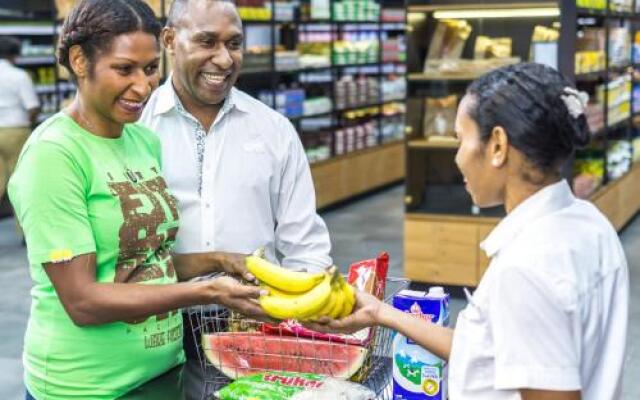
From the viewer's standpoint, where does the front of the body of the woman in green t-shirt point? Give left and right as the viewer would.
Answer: facing the viewer and to the right of the viewer

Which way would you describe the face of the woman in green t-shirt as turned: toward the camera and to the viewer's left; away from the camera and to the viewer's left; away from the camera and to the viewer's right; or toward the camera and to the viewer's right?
toward the camera and to the viewer's right

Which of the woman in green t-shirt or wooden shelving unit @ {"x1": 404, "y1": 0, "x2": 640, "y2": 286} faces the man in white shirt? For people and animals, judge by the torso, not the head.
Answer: the wooden shelving unit

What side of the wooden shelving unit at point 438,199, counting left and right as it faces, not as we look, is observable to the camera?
front

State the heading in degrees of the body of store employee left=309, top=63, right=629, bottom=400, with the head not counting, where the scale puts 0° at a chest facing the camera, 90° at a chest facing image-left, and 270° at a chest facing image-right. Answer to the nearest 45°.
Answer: approximately 135°

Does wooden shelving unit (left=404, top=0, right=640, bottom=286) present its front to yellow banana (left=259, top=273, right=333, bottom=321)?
yes

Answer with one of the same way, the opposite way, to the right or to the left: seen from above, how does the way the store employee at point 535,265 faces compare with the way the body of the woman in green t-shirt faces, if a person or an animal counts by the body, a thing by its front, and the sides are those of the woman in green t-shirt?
the opposite way

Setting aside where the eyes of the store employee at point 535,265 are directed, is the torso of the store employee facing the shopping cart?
yes
